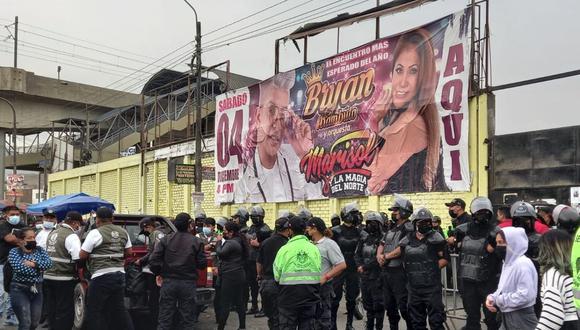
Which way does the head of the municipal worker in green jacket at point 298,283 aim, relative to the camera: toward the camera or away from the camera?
away from the camera

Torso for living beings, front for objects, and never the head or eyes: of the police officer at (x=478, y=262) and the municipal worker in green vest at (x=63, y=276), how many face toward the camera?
1

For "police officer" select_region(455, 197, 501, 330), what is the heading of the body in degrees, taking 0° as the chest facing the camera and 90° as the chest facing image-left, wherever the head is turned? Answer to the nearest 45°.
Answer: approximately 0°

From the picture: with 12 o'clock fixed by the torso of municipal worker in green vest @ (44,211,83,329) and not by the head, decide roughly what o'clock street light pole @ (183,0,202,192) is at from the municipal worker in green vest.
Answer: The street light pole is roughly at 11 o'clock from the municipal worker in green vest.

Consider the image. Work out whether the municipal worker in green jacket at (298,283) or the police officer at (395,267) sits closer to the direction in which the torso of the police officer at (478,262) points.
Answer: the municipal worker in green jacket
